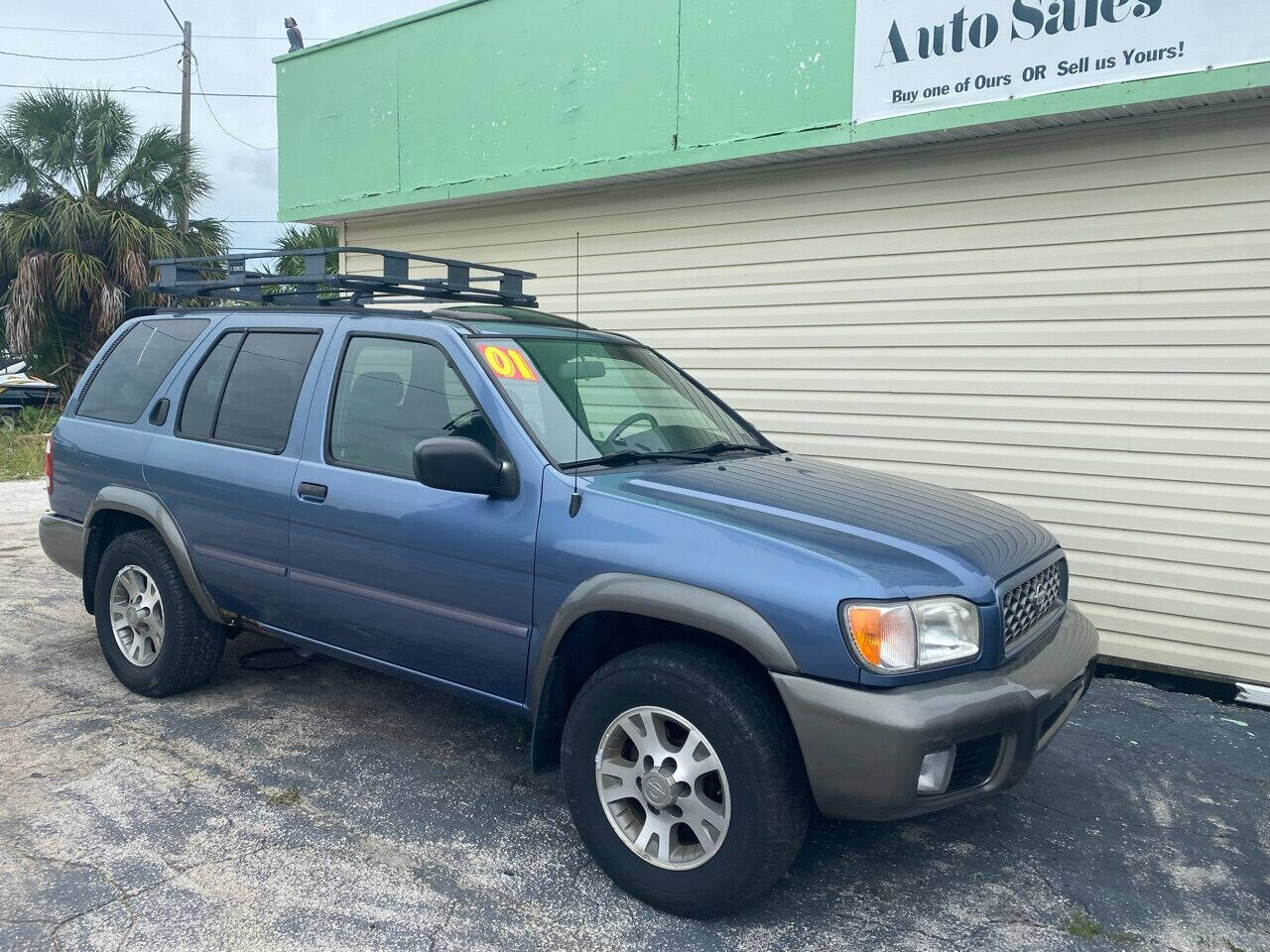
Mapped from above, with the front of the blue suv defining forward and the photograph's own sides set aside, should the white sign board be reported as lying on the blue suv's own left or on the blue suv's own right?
on the blue suv's own left

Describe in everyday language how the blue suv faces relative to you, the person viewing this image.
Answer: facing the viewer and to the right of the viewer

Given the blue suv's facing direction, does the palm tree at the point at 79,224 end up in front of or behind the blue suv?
behind
